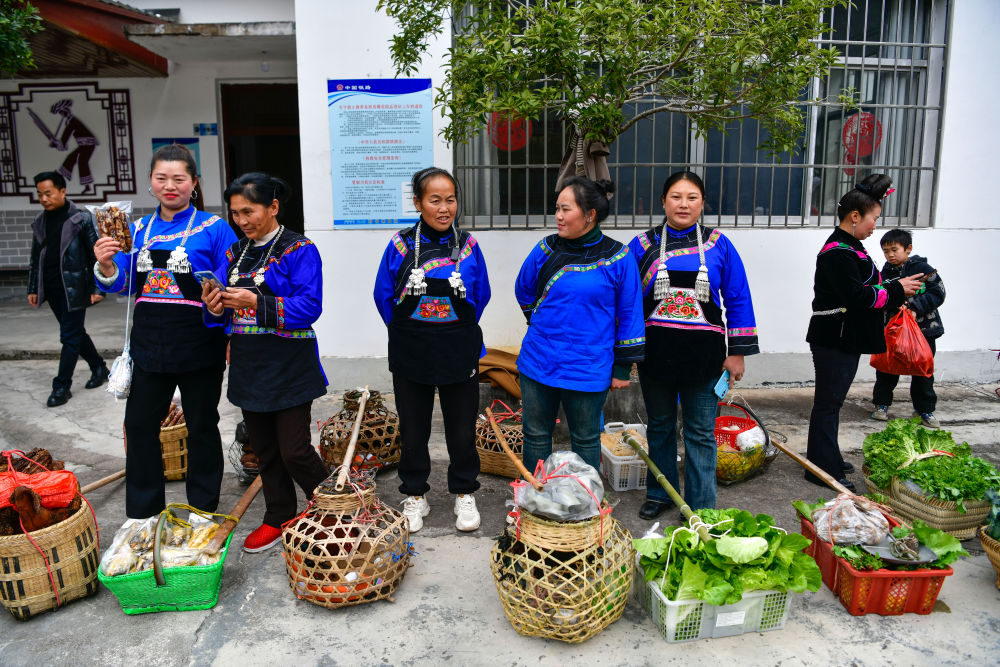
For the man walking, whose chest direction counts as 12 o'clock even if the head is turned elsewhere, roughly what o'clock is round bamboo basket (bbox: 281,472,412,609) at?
The round bamboo basket is roughly at 10 o'clock from the man walking.

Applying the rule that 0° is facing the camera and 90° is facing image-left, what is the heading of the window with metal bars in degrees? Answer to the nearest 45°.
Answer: approximately 0°

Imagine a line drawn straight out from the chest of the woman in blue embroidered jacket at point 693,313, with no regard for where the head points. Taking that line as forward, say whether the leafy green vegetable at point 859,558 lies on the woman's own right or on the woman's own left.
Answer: on the woman's own left

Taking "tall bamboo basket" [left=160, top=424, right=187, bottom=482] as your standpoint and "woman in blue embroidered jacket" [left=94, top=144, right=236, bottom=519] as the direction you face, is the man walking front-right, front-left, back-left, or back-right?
back-right

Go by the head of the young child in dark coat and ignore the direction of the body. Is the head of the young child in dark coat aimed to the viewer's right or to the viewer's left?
to the viewer's left

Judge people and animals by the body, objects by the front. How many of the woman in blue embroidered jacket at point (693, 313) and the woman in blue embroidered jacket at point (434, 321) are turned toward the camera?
2

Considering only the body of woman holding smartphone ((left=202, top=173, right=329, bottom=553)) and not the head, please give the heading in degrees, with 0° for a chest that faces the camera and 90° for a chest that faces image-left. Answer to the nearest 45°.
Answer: approximately 45°

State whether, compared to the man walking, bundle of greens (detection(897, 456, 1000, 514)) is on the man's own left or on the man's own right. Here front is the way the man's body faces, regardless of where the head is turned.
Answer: on the man's own left
